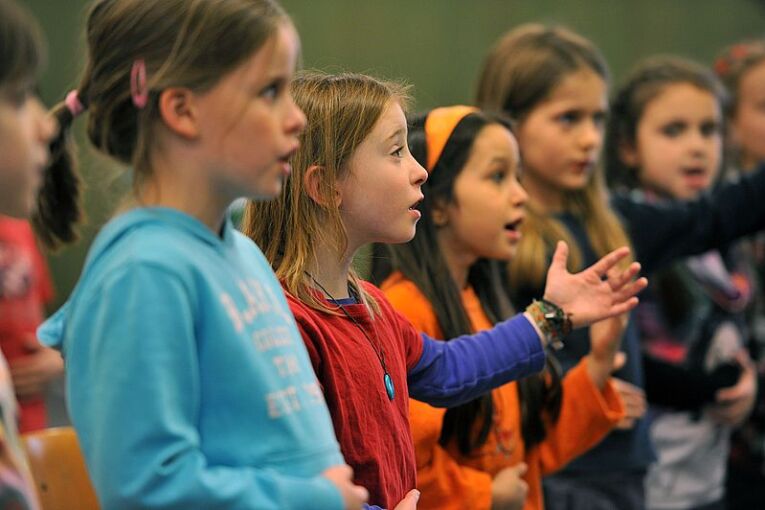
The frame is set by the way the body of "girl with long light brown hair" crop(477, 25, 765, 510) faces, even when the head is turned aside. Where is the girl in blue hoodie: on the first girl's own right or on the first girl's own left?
on the first girl's own right

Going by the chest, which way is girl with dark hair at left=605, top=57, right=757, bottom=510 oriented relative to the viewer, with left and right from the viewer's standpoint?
facing the viewer and to the right of the viewer

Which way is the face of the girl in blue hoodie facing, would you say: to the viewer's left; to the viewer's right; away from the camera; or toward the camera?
to the viewer's right

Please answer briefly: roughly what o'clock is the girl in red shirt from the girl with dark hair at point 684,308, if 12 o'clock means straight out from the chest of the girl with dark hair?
The girl in red shirt is roughly at 2 o'clock from the girl with dark hair.

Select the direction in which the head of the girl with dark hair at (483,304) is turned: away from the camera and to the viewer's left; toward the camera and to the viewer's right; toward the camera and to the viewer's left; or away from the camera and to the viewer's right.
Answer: toward the camera and to the viewer's right

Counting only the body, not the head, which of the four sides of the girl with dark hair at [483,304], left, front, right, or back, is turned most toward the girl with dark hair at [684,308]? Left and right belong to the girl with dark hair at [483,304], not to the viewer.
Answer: left

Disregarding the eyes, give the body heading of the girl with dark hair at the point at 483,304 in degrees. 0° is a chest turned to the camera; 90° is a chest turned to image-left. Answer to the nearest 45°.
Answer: approximately 315°

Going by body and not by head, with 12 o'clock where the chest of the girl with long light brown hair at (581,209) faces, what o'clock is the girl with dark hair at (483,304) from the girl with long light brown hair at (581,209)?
the girl with dark hair at (483,304) is roughly at 2 o'clock from the girl with long light brown hair at (581,209).

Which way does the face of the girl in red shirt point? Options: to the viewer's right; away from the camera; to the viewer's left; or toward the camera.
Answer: to the viewer's right
